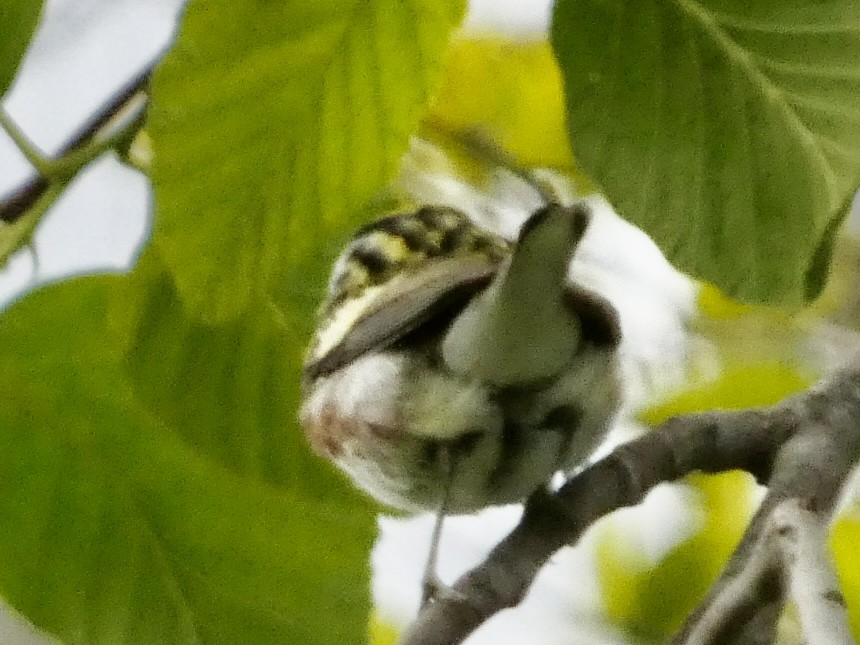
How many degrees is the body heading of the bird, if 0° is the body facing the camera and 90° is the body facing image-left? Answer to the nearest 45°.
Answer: approximately 135°
